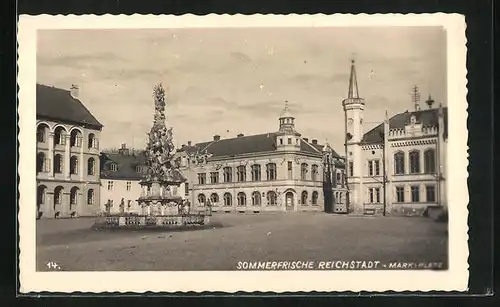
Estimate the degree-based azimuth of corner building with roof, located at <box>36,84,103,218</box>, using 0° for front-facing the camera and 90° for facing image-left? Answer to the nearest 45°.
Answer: approximately 315°

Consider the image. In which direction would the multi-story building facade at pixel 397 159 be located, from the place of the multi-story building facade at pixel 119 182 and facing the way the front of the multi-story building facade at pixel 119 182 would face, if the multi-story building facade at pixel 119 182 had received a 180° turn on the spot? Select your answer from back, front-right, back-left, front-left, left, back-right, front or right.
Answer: right

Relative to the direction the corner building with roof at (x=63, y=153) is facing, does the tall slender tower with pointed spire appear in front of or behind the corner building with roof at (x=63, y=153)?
in front

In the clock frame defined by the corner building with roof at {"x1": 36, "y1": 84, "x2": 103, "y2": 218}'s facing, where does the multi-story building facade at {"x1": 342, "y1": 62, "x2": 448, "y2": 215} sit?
The multi-story building facade is roughly at 11 o'clock from the corner building with roof.

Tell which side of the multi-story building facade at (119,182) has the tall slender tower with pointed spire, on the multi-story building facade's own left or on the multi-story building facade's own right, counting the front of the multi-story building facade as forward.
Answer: on the multi-story building facade's own left

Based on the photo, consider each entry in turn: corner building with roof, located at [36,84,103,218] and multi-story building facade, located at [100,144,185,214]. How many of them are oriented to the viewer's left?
0
